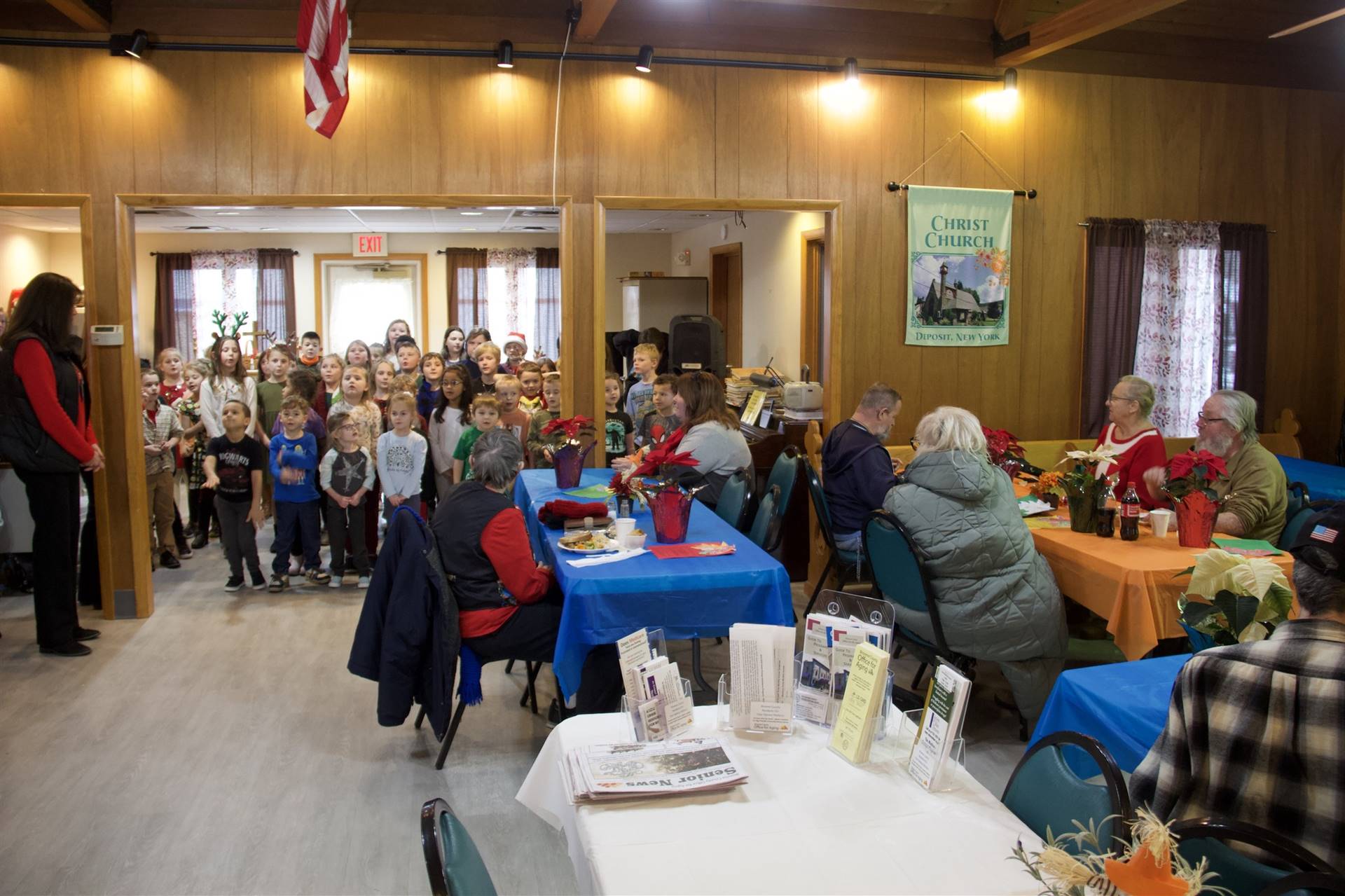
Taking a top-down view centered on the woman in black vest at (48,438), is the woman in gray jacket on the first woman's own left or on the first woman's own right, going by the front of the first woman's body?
on the first woman's own right

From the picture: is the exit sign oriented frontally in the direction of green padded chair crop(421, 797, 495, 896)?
yes

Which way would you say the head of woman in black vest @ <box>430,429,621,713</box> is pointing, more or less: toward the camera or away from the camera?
away from the camera

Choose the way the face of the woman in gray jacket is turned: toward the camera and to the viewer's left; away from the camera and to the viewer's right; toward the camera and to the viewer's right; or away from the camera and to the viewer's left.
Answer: away from the camera and to the viewer's left

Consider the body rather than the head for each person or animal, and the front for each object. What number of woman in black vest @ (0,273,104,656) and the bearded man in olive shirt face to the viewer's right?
1
